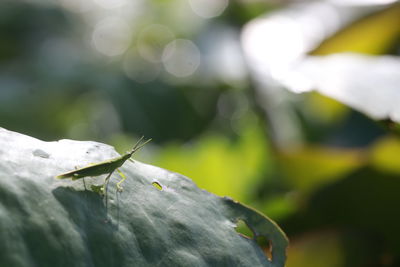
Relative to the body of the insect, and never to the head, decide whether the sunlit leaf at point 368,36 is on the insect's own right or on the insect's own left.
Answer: on the insect's own left

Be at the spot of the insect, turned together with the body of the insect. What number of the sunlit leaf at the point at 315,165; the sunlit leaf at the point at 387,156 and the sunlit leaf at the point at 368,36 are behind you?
0

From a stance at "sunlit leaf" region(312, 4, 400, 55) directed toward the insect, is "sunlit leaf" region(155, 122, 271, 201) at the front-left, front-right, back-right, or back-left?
front-right

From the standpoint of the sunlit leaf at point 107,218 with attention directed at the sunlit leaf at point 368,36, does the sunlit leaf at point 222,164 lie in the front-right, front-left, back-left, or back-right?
front-left

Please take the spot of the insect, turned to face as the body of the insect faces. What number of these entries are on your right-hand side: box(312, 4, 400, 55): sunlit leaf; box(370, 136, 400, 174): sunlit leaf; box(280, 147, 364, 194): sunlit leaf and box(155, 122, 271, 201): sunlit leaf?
0

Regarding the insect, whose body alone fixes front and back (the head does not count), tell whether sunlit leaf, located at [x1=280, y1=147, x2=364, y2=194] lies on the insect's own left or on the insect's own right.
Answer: on the insect's own left

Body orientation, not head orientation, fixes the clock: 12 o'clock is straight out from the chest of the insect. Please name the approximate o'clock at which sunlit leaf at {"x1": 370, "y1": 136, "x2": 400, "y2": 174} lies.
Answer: The sunlit leaf is roughly at 11 o'clock from the insect.

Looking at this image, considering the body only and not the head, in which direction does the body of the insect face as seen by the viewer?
to the viewer's right

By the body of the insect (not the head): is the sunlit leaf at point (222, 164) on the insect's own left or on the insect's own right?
on the insect's own left
